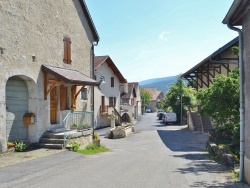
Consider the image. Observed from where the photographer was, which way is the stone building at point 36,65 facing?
facing the viewer and to the right of the viewer

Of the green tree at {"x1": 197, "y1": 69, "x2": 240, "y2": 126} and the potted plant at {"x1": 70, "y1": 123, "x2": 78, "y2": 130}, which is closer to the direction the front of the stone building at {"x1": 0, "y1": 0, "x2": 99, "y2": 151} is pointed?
the green tree

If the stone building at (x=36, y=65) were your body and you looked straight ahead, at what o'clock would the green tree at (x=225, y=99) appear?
The green tree is roughly at 11 o'clock from the stone building.

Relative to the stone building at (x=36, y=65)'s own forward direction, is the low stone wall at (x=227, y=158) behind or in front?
in front

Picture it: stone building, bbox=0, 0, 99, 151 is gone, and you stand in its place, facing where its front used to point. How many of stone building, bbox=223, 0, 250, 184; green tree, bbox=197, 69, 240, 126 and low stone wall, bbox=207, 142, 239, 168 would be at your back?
0
